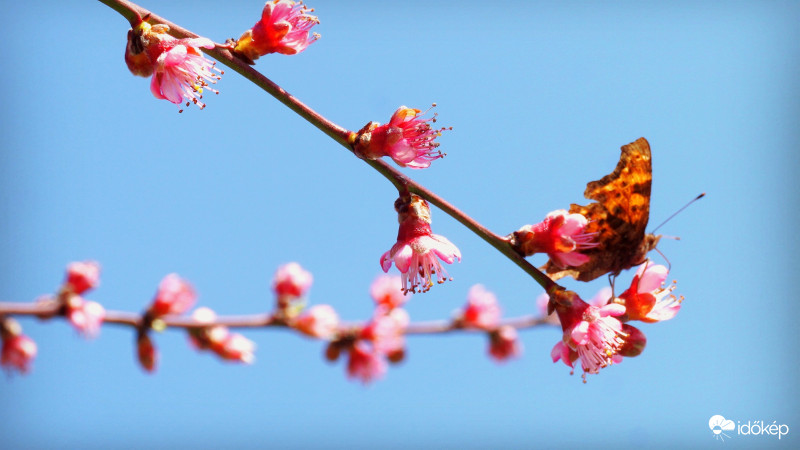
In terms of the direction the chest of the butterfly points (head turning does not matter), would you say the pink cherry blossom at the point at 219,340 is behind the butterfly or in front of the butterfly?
behind

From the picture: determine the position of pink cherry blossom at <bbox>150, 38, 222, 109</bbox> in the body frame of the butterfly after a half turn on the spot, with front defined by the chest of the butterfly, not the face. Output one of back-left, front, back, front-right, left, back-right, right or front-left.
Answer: front-left

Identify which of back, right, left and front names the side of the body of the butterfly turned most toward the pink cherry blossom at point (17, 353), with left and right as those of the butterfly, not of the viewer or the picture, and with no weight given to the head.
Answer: back

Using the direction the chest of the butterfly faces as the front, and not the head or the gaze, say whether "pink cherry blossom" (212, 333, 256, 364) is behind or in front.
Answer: behind

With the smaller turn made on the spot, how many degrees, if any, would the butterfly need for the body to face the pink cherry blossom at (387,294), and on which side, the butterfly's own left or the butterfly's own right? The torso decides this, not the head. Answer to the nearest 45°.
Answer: approximately 135° to the butterfly's own left

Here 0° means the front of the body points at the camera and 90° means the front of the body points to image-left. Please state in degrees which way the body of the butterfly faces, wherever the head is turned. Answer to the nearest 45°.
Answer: approximately 270°

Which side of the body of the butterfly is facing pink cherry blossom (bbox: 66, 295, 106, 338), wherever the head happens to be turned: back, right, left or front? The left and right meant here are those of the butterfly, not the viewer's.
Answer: back

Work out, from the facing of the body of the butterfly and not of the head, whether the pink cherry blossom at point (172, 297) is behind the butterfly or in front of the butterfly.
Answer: behind
